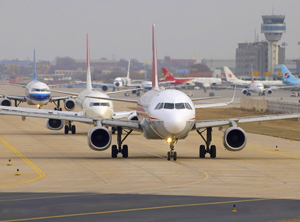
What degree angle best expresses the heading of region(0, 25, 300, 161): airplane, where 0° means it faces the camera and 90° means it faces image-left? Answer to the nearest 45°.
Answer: approximately 0°
